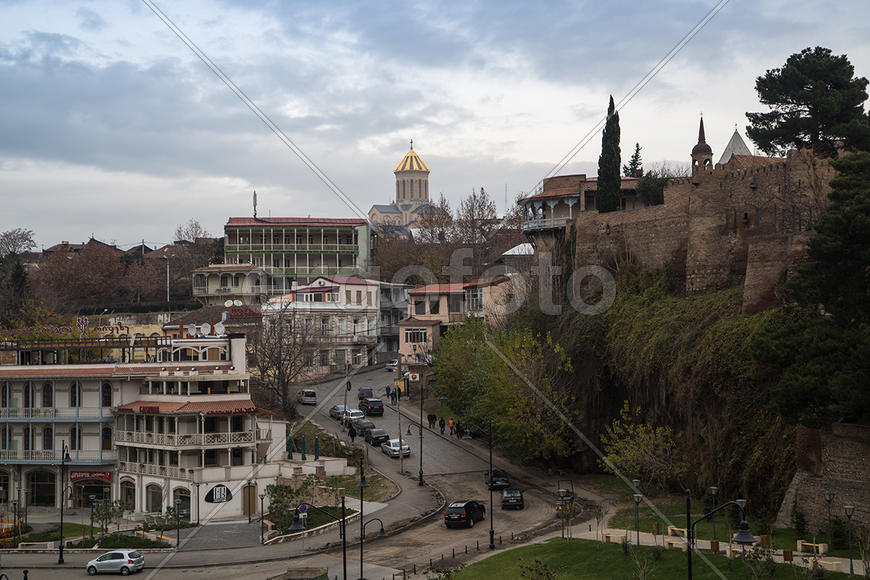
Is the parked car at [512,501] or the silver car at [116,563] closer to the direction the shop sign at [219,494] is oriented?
the silver car

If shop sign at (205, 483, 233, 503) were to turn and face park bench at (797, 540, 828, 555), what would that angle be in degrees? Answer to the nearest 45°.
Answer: approximately 45° to its left

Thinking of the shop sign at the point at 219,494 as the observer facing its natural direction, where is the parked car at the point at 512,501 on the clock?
The parked car is roughly at 10 o'clock from the shop sign.

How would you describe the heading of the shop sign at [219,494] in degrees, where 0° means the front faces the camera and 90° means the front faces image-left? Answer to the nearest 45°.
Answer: approximately 0°

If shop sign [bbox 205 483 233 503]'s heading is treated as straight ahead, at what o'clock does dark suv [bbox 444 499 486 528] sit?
The dark suv is roughly at 10 o'clock from the shop sign.

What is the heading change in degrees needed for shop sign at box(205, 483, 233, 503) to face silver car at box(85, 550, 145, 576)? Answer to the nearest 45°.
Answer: approximately 45° to its right
